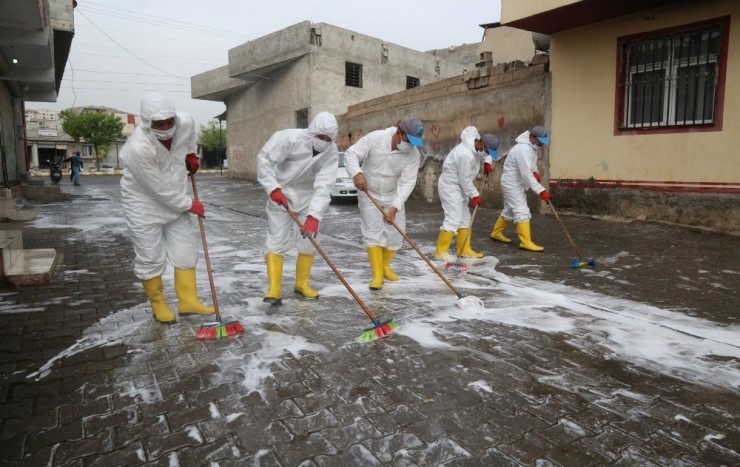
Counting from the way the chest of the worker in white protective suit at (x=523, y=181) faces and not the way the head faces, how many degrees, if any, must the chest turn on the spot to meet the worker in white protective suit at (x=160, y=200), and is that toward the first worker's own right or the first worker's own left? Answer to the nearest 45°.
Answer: approximately 135° to the first worker's own right

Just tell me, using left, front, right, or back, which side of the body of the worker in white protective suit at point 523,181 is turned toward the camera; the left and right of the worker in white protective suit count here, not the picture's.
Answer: right

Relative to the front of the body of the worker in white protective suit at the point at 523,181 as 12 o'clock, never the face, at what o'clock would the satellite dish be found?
The satellite dish is roughly at 9 o'clock from the worker in white protective suit.

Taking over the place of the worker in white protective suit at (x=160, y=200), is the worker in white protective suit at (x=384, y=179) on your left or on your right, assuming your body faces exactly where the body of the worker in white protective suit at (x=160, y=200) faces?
on your left

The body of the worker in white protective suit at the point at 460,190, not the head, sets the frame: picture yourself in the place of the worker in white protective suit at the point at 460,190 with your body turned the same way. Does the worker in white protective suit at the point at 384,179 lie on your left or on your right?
on your right

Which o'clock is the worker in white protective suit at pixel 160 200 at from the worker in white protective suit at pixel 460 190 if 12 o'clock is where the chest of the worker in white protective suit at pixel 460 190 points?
the worker in white protective suit at pixel 160 200 is roughly at 4 o'clock from the worker in white protective suit at pixel 460 190.

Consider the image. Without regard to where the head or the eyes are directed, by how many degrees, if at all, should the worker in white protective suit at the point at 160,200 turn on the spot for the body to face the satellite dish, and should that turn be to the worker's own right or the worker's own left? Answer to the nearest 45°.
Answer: approximately 90° to the worker's own left

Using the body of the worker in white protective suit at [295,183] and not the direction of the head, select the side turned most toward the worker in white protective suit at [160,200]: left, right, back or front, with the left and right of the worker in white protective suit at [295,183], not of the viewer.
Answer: right

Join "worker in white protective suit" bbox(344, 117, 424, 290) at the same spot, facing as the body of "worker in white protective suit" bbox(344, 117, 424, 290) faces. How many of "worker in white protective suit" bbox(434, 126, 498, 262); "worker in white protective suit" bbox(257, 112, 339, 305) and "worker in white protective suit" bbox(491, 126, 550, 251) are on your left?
2
